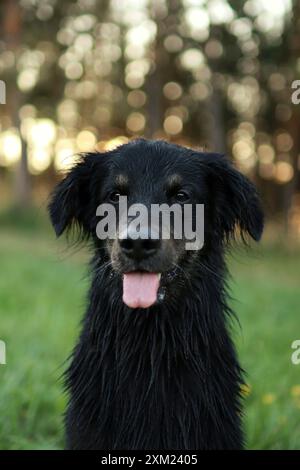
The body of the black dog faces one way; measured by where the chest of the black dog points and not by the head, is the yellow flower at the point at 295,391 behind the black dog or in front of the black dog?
behind

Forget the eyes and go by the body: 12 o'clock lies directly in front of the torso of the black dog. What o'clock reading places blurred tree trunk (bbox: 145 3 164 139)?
The blurred tree trunk is roughly at 6 o'clock from the black dog.

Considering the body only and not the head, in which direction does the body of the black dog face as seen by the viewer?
toward the camera

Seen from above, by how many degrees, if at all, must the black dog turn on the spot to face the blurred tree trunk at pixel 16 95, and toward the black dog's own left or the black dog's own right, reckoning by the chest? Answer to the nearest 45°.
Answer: approximately 180°

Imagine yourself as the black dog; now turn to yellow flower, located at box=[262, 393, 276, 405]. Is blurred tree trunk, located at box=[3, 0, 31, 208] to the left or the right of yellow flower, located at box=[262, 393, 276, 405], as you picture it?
left
